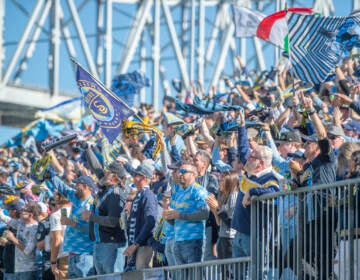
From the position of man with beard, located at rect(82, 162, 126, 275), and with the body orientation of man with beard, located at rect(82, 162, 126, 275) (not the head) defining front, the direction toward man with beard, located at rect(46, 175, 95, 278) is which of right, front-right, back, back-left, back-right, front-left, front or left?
front-right

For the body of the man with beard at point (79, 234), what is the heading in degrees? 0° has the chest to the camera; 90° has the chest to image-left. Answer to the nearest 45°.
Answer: approximately 45°

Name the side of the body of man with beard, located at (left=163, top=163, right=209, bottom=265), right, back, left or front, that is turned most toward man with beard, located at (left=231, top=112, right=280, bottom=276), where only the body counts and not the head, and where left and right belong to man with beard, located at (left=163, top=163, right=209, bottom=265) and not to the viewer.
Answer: left

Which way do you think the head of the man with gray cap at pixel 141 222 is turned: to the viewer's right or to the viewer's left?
to the viewer's left

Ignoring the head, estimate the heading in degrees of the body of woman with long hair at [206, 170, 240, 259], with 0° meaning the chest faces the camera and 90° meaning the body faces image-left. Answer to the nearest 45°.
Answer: approximately 90°

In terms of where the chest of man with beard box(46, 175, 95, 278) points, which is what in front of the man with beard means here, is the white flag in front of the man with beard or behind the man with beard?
behind
